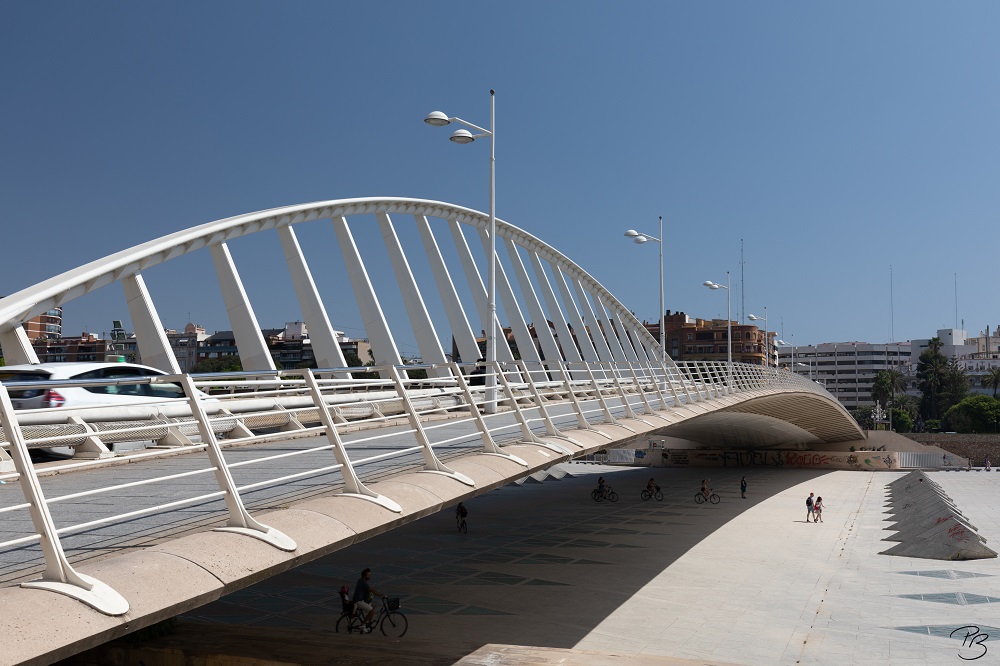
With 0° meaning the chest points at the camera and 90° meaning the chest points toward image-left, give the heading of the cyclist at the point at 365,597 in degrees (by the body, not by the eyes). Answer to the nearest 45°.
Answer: approximately 270°

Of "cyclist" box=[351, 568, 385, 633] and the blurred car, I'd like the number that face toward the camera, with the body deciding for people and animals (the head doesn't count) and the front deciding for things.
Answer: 0

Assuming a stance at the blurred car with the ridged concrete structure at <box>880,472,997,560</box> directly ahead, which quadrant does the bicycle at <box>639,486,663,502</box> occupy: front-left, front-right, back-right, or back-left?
front-left

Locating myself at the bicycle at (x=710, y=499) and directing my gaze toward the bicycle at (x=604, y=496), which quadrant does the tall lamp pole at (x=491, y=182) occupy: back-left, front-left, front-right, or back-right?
front-left

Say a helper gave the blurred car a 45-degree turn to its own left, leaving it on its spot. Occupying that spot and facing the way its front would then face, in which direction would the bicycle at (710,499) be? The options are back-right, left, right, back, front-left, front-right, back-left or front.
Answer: front-right

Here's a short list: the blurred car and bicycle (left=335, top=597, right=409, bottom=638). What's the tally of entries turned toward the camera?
0

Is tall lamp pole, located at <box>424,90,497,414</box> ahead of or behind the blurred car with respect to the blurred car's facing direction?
ahead

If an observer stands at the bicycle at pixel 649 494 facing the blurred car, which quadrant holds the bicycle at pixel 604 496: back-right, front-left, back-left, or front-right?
front-right

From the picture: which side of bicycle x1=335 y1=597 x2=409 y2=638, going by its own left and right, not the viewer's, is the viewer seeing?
right

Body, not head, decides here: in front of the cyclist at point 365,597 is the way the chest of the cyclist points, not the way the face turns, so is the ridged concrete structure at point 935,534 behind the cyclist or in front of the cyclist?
in front

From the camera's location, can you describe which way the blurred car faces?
facing away from the viewer and to the right of the viewer

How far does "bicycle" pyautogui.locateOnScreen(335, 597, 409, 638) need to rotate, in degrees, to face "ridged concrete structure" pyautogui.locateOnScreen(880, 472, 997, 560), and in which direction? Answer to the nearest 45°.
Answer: approximately 45° to its left
